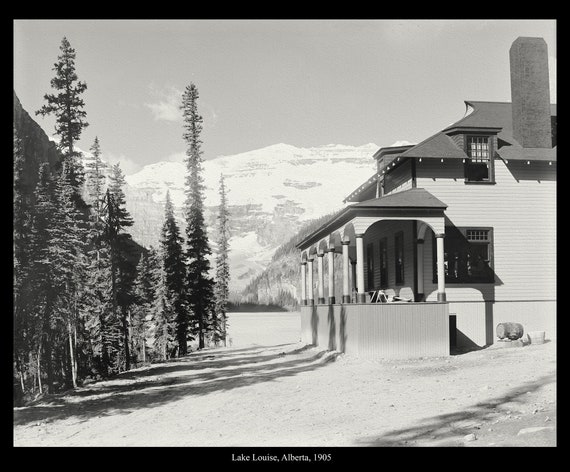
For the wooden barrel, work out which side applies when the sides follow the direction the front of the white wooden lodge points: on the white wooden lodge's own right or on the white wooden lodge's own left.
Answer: on the white wooden lodge's own left

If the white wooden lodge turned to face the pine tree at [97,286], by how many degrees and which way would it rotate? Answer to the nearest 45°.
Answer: approximately 45° to its right

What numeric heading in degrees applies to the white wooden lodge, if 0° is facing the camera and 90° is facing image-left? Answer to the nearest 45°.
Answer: approximately 90°
